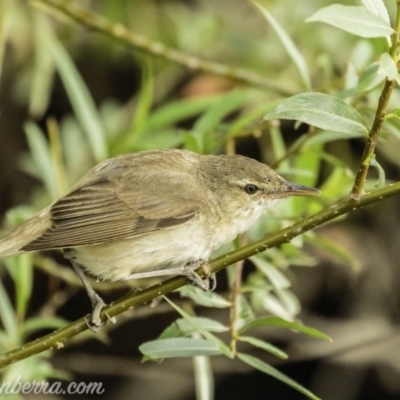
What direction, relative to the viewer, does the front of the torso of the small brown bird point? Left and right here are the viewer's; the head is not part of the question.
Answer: facing to the right of the viewer

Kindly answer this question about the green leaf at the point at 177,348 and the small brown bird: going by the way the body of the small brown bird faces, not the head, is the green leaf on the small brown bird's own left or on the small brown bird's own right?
on the small brown bird's own right

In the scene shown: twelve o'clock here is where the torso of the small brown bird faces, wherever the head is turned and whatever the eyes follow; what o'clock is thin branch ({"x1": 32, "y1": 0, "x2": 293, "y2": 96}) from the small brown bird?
The thin branch is roughly at 9 o'clock from the small brown bird.

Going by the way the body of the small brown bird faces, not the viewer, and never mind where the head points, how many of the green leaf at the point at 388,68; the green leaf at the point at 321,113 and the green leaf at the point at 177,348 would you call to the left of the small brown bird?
0

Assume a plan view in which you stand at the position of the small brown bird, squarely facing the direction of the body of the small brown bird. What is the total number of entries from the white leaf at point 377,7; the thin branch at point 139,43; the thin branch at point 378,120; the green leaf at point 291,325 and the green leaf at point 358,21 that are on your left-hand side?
1

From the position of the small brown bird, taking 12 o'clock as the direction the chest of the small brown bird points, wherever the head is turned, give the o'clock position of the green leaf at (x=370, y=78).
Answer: The green leaf is roughly at 12 o'clock from the small brown bird.

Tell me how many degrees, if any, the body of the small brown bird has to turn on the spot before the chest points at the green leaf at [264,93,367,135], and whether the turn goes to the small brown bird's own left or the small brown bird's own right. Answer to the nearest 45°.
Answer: approximately 45° to the small brown bird's own right

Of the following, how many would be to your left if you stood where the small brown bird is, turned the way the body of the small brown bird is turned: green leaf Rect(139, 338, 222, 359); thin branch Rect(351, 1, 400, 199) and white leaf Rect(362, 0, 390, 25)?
0

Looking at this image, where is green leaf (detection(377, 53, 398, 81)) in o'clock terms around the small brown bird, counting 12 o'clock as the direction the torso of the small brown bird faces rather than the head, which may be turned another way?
The green leaf is roughly at 12 o'clock from the small brown bird.

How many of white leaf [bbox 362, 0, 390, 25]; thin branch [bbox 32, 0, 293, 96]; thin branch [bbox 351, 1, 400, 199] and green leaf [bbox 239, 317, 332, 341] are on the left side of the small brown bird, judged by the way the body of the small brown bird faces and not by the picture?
1
